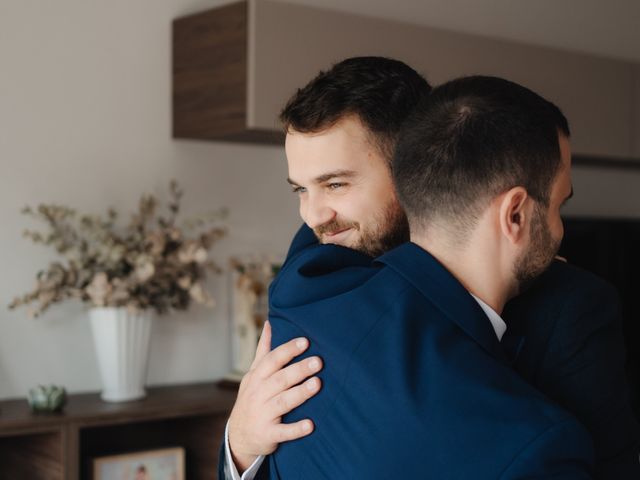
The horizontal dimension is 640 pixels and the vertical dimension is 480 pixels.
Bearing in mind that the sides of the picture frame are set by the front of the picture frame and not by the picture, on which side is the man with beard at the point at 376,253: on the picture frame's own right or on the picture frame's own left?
on the picture frame's own left

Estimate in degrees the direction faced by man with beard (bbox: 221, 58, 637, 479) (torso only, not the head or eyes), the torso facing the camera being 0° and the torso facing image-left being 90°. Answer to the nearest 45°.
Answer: approximately 45°

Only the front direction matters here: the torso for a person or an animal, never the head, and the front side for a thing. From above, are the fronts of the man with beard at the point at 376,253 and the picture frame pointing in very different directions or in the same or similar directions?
same or similar directions

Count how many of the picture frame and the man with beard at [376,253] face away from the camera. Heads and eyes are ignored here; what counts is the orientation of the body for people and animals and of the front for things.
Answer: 0

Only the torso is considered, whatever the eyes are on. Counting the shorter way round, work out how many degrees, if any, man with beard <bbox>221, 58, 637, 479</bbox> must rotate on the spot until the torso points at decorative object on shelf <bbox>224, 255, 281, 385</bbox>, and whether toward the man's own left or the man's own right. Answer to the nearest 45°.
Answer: approximately 135° to the man's own right

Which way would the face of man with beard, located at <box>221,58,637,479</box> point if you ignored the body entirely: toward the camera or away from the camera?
toward the camera

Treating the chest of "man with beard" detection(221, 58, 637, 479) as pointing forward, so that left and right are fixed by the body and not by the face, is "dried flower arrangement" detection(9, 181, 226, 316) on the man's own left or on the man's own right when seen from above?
on the man's own right
